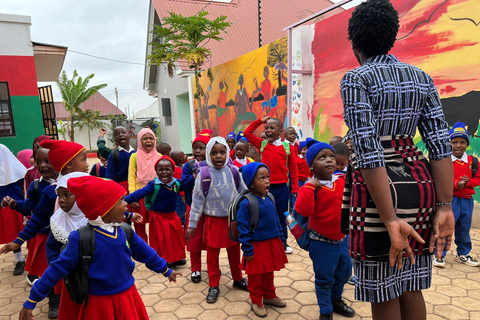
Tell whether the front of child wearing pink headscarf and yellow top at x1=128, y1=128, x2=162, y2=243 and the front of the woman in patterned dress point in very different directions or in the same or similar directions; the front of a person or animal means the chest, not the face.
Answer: very different directions

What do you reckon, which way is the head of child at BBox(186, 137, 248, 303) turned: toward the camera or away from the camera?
toward the camera

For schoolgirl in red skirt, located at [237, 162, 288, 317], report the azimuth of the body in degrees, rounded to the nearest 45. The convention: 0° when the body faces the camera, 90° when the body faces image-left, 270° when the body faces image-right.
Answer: approximately 315°

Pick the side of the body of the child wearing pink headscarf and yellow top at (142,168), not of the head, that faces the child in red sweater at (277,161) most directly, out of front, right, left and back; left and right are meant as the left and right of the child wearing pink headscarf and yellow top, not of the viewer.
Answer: left

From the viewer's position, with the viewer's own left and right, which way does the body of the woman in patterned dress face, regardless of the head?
facing away from the viewer and to the left of the viewer

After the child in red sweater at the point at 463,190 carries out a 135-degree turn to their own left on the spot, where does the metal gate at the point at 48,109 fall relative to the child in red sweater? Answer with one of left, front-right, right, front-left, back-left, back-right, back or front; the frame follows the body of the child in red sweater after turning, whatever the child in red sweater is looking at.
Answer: back-left

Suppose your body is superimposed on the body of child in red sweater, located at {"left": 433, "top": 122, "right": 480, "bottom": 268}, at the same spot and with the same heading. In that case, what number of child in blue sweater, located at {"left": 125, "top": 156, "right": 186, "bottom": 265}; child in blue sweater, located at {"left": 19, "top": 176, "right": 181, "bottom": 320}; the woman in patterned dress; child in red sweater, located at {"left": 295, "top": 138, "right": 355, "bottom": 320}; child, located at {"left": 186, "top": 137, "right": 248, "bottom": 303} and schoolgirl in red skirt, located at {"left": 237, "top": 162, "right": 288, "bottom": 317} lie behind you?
0

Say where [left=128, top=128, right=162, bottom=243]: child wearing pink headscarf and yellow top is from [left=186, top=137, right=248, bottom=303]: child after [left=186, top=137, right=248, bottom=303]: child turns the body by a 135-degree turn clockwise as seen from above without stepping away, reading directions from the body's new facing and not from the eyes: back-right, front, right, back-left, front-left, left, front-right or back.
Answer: front

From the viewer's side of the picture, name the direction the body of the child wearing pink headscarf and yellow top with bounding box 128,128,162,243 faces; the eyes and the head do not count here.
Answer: toward the camera

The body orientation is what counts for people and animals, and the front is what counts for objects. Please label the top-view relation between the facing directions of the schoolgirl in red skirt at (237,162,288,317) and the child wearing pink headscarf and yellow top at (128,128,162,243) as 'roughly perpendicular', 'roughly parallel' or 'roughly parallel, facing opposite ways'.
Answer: roughly parallel

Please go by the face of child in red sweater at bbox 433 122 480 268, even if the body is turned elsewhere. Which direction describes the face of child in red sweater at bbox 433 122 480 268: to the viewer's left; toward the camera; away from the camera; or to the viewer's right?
toward the camera

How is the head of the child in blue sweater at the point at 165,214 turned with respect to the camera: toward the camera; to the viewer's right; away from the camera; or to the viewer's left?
toward the camera

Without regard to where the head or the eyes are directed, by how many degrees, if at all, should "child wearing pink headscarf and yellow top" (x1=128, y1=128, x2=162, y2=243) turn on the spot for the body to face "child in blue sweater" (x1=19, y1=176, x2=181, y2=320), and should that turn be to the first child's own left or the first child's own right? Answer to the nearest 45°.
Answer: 0° — they already face them

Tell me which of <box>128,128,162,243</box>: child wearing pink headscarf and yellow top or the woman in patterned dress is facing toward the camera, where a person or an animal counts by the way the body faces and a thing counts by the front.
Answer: the child wearing pink headscarf and yellow top

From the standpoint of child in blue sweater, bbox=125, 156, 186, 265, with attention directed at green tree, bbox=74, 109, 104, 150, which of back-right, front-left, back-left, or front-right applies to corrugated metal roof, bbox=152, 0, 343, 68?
front-right

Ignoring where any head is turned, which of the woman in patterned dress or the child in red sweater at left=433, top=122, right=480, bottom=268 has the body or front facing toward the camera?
the child in red sweater

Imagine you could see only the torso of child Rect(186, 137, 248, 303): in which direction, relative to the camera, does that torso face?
toward the camera

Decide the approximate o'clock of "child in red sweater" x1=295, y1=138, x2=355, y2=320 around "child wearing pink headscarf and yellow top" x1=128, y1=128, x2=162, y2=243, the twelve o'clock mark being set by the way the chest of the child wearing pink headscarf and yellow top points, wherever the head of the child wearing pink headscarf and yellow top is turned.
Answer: The child in red sweater is roughly at 11 o'clock from the child wearing pink headscarf and yellow top.

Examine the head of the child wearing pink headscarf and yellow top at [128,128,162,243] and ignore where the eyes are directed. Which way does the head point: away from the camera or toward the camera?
toward the camera
